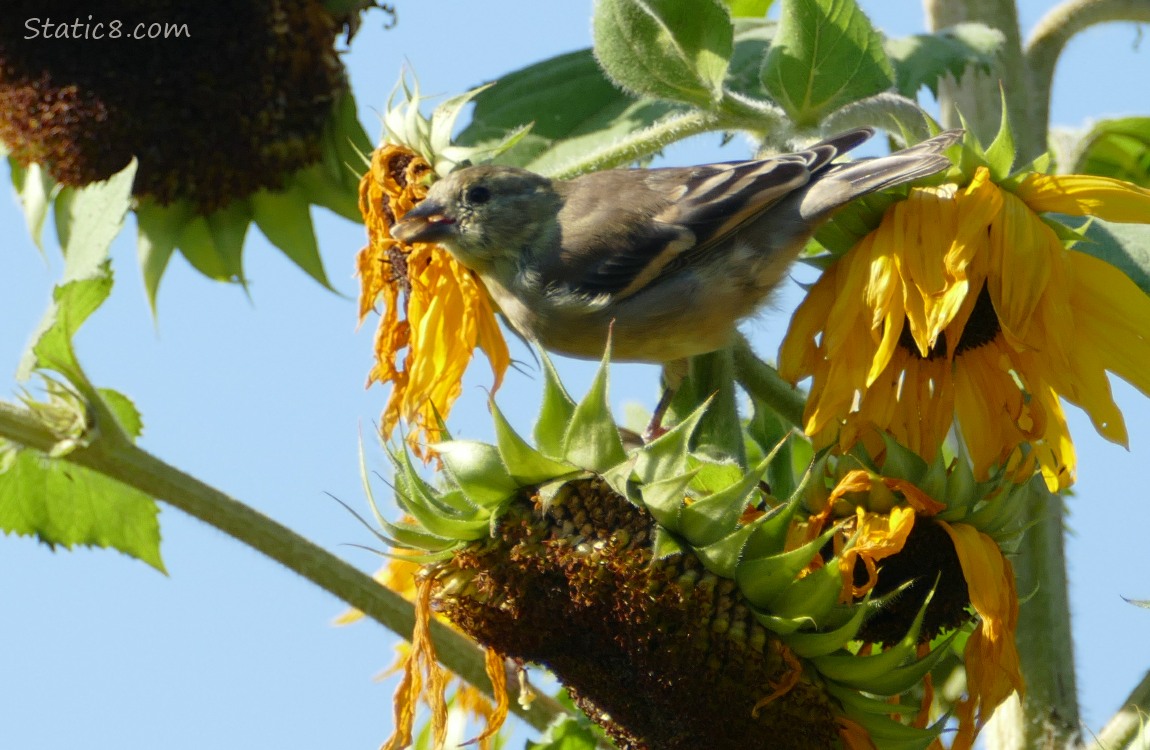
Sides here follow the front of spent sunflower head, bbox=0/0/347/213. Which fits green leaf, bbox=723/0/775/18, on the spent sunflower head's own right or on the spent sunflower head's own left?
on the spent sunflower head's own left

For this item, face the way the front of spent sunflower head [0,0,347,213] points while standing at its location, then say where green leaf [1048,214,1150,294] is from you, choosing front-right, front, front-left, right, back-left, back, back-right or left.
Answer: front-left

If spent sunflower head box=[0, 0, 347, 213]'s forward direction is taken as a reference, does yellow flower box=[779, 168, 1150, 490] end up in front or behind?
in front

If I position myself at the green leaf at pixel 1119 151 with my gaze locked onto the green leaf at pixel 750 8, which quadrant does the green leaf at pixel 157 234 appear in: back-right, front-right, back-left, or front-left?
front-left

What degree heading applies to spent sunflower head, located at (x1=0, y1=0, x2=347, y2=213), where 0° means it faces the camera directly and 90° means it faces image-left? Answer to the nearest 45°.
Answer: approximately 0°

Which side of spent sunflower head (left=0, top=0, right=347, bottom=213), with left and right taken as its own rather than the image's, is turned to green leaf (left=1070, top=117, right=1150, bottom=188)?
left

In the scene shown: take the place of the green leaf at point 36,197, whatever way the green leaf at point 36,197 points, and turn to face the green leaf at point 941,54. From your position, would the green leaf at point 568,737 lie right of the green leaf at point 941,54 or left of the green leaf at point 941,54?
right

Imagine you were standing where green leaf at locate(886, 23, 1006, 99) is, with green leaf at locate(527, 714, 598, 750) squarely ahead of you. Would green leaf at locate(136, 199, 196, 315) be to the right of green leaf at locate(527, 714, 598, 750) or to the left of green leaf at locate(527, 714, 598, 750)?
right

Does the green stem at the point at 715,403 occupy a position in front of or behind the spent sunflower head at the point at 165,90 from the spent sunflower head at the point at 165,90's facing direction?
in front
